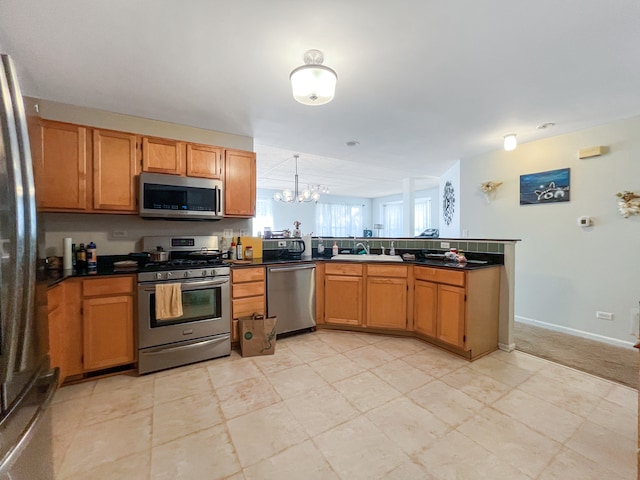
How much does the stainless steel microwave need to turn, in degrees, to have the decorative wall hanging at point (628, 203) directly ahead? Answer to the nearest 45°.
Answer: approximately 45° to its left

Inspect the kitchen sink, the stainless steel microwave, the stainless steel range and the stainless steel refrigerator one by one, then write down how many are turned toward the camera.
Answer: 3

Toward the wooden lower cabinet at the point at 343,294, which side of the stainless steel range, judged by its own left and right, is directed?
left

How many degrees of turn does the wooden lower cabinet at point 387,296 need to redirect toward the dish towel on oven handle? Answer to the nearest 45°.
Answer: approximately 45° to its right

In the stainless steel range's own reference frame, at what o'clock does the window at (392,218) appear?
The window is roughly at 8 o'clock from the stainless steel range.

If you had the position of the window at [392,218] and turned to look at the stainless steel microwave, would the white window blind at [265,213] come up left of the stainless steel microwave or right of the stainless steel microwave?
right

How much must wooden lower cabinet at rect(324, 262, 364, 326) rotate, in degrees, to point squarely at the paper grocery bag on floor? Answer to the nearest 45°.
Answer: approximately 45° to its right

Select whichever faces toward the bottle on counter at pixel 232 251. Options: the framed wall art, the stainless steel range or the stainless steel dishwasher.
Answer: the framed wall art

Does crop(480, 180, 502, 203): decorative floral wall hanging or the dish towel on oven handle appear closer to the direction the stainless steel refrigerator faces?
the decorative floral wall hanging

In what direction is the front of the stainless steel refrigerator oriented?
to the viewer's right

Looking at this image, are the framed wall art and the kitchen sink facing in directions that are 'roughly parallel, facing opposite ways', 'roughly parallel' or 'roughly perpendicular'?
roughly perpendicular

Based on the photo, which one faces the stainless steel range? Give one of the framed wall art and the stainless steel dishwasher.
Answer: the framed wall art
